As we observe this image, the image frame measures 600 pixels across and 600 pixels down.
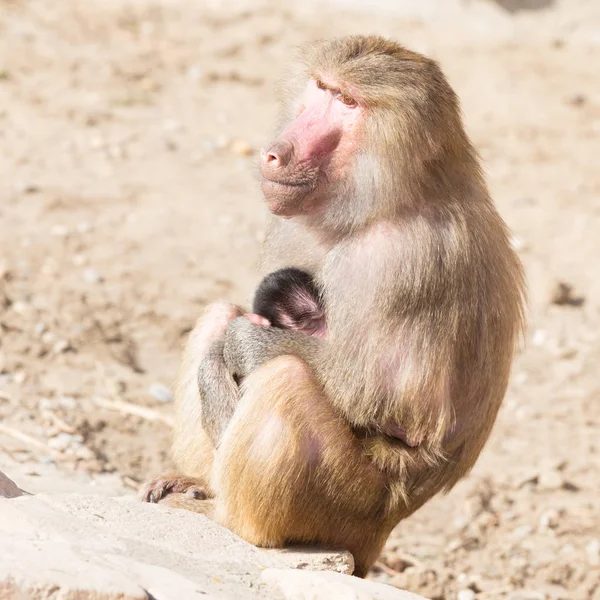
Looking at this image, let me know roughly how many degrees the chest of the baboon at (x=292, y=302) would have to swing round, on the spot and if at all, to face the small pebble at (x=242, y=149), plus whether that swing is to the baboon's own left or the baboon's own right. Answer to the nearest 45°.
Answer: approximately 90° to the baboon's own left

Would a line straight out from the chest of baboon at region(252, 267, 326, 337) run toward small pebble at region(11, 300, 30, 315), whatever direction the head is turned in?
no

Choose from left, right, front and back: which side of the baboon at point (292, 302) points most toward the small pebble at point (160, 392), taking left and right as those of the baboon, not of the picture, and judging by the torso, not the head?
left

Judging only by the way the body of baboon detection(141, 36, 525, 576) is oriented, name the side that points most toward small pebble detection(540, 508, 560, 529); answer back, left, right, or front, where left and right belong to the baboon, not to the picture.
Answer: back

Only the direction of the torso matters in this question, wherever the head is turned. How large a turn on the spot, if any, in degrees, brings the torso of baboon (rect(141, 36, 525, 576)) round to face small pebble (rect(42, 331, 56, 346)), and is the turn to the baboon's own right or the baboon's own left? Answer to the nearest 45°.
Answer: approximately 90° to the baboon's own right

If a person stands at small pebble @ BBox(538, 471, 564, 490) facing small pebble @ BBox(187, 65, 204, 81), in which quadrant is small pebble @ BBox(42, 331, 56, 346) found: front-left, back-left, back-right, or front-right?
front-left

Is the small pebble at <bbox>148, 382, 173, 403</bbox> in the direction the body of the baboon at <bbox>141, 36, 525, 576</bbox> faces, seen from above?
no

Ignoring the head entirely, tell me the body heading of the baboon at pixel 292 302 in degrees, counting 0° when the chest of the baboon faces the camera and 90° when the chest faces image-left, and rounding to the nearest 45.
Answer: approximately 270°

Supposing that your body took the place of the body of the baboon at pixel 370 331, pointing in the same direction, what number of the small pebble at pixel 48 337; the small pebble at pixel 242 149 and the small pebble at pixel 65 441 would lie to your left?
0

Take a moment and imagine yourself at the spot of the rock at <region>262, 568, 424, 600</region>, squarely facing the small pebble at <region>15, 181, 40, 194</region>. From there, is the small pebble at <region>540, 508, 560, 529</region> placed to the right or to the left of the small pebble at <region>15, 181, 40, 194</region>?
right

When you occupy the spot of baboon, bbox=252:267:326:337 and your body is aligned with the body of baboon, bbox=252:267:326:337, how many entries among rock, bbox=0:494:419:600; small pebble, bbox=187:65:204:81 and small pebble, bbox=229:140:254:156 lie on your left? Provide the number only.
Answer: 2

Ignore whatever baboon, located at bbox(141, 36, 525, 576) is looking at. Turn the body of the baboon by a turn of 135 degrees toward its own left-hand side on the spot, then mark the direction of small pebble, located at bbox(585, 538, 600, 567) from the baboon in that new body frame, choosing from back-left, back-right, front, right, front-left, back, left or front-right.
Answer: front-left

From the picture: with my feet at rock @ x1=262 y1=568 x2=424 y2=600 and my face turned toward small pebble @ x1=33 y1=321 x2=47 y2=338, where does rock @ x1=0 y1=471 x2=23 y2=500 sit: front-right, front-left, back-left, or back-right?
front-left
